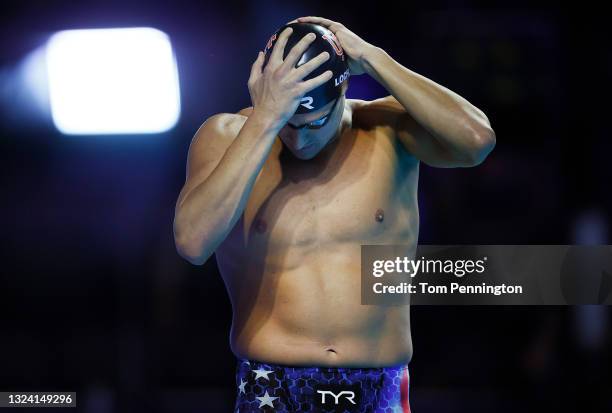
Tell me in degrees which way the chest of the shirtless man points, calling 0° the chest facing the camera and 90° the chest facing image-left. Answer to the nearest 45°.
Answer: approximately 0°

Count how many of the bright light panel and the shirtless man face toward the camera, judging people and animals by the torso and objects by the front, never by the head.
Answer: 2

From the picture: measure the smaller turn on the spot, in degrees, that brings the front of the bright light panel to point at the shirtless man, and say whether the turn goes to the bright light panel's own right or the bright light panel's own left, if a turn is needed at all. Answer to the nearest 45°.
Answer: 0° — it already faces them

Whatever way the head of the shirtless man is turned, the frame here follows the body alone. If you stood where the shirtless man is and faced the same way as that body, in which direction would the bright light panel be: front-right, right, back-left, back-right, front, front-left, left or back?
back-right

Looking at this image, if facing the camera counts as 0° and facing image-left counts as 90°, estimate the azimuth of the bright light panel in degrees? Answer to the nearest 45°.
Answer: approximately 0°
